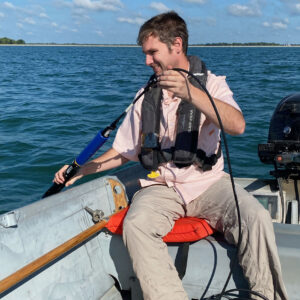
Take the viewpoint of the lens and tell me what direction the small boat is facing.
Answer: facing the viewer and to the left of the viewer
